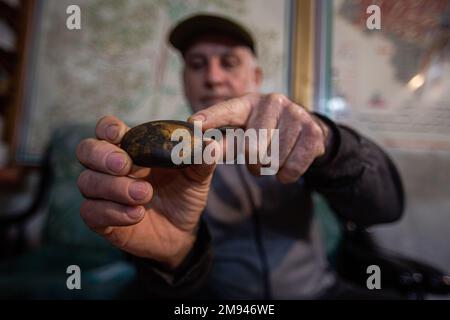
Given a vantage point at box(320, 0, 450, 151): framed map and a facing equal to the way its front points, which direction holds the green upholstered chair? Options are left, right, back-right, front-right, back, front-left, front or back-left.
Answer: front-right

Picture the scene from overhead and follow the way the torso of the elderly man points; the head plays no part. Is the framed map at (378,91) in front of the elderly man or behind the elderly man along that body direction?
behind

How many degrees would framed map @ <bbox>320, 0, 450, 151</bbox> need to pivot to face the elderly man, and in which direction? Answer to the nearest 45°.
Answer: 0° — it already faces them

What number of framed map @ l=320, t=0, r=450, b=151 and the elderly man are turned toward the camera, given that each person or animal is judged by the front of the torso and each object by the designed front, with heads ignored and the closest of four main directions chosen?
2
